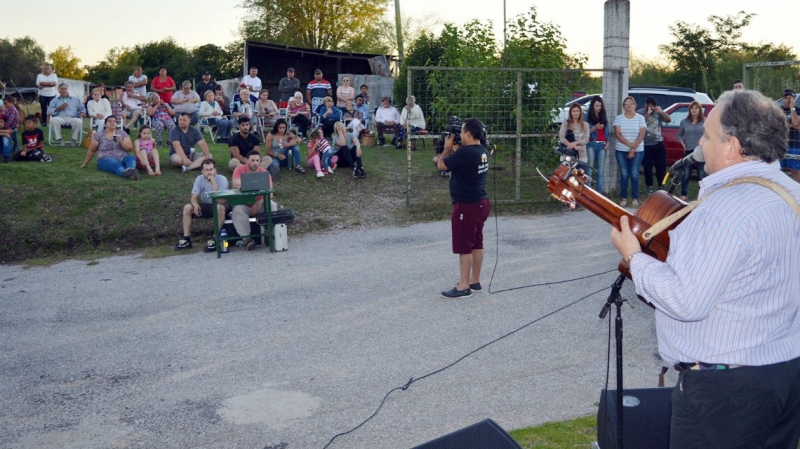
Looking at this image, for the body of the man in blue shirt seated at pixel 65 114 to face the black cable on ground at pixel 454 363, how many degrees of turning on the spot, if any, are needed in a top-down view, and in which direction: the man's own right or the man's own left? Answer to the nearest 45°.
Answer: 0° — they already face it

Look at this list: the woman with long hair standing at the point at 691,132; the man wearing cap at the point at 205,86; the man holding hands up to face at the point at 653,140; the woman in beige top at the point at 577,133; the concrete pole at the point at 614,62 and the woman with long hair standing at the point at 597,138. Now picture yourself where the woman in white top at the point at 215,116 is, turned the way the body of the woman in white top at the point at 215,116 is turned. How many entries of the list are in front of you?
5

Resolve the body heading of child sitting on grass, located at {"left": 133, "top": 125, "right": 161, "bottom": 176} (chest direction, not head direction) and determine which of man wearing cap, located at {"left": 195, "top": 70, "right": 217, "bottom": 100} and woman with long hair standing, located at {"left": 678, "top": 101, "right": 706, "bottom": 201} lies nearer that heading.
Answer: the woman with long hair standing

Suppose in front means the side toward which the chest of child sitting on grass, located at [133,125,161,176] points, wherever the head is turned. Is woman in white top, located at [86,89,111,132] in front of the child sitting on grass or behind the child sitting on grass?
behind

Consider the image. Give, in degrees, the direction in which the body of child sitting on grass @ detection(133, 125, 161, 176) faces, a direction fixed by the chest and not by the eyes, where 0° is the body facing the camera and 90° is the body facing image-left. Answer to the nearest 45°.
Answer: approximately 315°

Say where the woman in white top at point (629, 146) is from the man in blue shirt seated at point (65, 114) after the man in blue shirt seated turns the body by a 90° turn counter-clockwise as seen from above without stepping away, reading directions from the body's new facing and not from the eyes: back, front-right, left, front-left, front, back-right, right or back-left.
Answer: front-right

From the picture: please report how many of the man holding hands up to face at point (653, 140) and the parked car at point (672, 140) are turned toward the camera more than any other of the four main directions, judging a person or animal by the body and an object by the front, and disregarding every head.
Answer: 1

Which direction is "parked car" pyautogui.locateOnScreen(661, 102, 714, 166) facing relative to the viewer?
to the viewer's left

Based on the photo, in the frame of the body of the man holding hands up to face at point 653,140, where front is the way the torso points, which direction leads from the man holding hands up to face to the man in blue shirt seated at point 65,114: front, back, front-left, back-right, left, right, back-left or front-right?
right

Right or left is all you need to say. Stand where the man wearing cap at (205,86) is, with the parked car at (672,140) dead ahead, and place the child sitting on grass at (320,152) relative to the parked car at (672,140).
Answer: right

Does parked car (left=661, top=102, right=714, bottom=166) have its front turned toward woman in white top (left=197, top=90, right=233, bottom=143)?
yes
